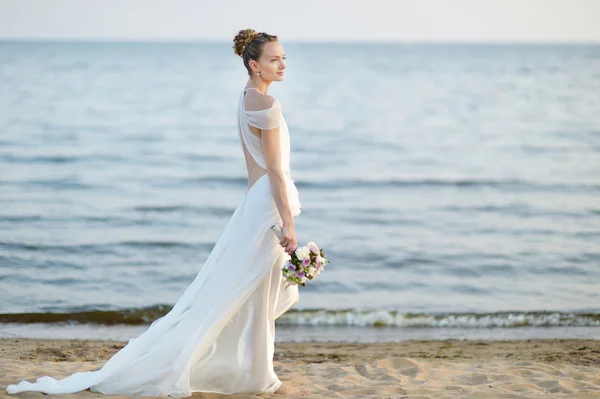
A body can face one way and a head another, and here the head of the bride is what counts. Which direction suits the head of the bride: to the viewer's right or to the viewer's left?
to the viewer's right

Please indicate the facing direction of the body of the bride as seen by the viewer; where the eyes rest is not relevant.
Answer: to the viewer's right
